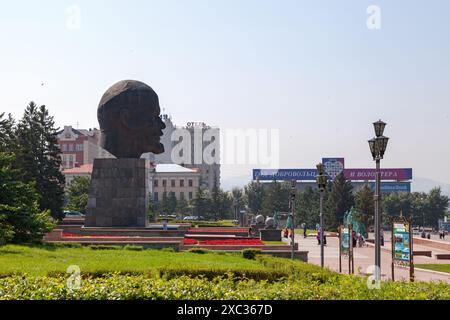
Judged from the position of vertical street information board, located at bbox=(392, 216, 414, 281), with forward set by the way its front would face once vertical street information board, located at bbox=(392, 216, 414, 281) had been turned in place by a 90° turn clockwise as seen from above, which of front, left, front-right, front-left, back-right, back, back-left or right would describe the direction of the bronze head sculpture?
front

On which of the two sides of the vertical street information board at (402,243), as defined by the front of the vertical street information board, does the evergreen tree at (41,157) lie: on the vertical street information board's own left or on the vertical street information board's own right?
on the vertical street information board's own right

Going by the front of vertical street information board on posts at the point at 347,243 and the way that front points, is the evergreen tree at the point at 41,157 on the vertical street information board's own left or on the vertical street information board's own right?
on the vertical street information board's own right

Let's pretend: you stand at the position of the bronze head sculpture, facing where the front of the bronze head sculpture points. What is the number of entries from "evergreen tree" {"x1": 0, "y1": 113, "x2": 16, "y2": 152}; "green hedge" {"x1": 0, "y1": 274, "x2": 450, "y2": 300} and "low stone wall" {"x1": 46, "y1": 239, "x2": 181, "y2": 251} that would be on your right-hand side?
2

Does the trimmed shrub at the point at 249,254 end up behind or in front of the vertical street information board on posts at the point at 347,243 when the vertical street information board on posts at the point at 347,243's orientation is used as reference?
in front

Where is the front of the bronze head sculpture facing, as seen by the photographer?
facing to the right of the viewer

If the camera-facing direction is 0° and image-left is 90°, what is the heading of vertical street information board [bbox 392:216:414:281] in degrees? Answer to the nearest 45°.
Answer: approximately 45°

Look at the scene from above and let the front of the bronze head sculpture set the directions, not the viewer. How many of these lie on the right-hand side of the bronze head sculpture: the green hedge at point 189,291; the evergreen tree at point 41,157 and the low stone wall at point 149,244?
2

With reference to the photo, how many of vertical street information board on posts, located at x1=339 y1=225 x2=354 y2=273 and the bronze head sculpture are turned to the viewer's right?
1

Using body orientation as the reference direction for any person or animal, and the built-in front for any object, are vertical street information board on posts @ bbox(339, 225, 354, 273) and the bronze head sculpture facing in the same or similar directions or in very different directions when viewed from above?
very different directions
